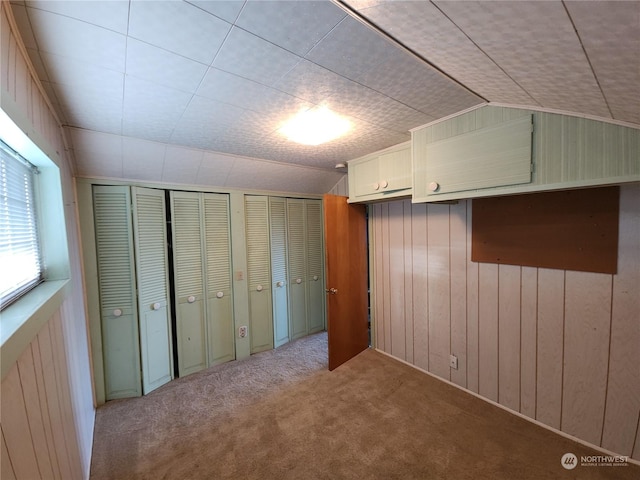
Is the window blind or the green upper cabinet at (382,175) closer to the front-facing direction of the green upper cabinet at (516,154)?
the window blind

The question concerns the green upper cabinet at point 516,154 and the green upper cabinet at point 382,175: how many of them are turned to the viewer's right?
0

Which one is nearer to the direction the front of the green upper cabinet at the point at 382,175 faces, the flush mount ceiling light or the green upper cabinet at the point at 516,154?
the flush mount ceiling light

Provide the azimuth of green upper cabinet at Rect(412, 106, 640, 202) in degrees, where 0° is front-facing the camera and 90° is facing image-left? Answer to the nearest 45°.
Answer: approximately 45°

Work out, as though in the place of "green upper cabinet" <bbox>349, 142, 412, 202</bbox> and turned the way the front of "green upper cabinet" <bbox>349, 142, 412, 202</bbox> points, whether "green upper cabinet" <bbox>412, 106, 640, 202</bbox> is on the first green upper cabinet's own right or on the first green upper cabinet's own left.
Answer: on the first green upper cabinet's own left

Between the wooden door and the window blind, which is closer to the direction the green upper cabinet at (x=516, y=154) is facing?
the window blind

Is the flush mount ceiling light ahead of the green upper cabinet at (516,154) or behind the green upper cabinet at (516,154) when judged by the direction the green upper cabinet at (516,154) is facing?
ahead

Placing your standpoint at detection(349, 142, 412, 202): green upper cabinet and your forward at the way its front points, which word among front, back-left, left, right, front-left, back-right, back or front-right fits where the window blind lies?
front

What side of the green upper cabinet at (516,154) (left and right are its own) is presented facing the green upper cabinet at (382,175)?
right

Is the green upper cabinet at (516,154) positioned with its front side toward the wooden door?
no

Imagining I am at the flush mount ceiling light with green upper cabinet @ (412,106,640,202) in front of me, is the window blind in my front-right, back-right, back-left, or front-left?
back-right

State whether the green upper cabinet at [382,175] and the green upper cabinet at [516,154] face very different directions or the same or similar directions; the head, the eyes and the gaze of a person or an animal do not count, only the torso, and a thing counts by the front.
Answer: same or similar directions

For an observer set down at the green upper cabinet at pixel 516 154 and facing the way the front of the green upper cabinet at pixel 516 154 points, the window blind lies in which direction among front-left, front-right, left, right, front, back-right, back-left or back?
front

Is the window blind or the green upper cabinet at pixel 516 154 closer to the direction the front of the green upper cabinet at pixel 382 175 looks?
the window blind

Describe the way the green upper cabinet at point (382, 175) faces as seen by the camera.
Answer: facing the viewer and to the left of the viewer
